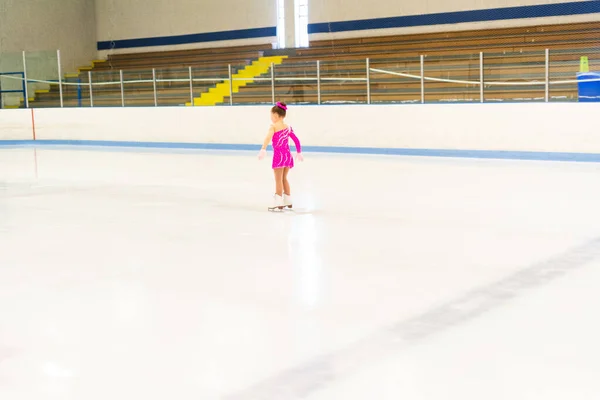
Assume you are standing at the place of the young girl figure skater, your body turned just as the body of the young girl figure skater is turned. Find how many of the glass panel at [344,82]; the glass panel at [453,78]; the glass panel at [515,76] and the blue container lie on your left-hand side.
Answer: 0

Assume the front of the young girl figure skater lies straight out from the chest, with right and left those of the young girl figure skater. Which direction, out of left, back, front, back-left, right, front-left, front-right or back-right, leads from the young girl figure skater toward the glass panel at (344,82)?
front-right

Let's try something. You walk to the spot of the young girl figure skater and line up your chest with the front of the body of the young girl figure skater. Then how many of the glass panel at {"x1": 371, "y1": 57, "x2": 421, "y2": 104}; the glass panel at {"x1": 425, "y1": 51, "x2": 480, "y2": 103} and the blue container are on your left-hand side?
0

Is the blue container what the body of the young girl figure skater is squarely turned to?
no

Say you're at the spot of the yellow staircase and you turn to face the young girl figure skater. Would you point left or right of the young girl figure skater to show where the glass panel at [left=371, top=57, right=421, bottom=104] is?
left

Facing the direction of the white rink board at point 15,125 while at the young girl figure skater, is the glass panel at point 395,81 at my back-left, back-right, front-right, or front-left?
front-right

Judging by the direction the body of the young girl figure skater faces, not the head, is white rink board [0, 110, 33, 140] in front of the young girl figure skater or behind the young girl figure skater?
in front

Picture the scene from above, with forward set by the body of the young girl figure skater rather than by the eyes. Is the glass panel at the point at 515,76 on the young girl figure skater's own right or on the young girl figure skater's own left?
on the young girl figure skater's own right

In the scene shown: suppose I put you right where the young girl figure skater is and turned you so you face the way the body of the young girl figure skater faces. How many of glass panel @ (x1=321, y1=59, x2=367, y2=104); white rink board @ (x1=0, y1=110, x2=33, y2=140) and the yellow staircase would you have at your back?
0

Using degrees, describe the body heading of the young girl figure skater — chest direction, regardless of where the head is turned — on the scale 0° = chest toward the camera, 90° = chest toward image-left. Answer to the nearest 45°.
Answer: approximately 135°

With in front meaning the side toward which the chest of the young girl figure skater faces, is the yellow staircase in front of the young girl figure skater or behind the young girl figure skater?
in front
